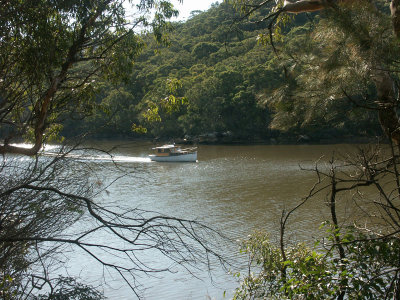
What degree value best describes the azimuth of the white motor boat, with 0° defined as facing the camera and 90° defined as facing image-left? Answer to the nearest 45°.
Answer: approximately 270°

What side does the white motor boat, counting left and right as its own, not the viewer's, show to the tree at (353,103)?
right

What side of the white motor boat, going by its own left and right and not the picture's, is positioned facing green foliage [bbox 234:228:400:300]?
right

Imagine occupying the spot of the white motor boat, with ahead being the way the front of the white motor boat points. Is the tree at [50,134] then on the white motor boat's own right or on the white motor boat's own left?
on the white motor boat's own right

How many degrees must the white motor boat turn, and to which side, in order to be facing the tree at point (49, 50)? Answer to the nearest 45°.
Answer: approximately 90° to its right
